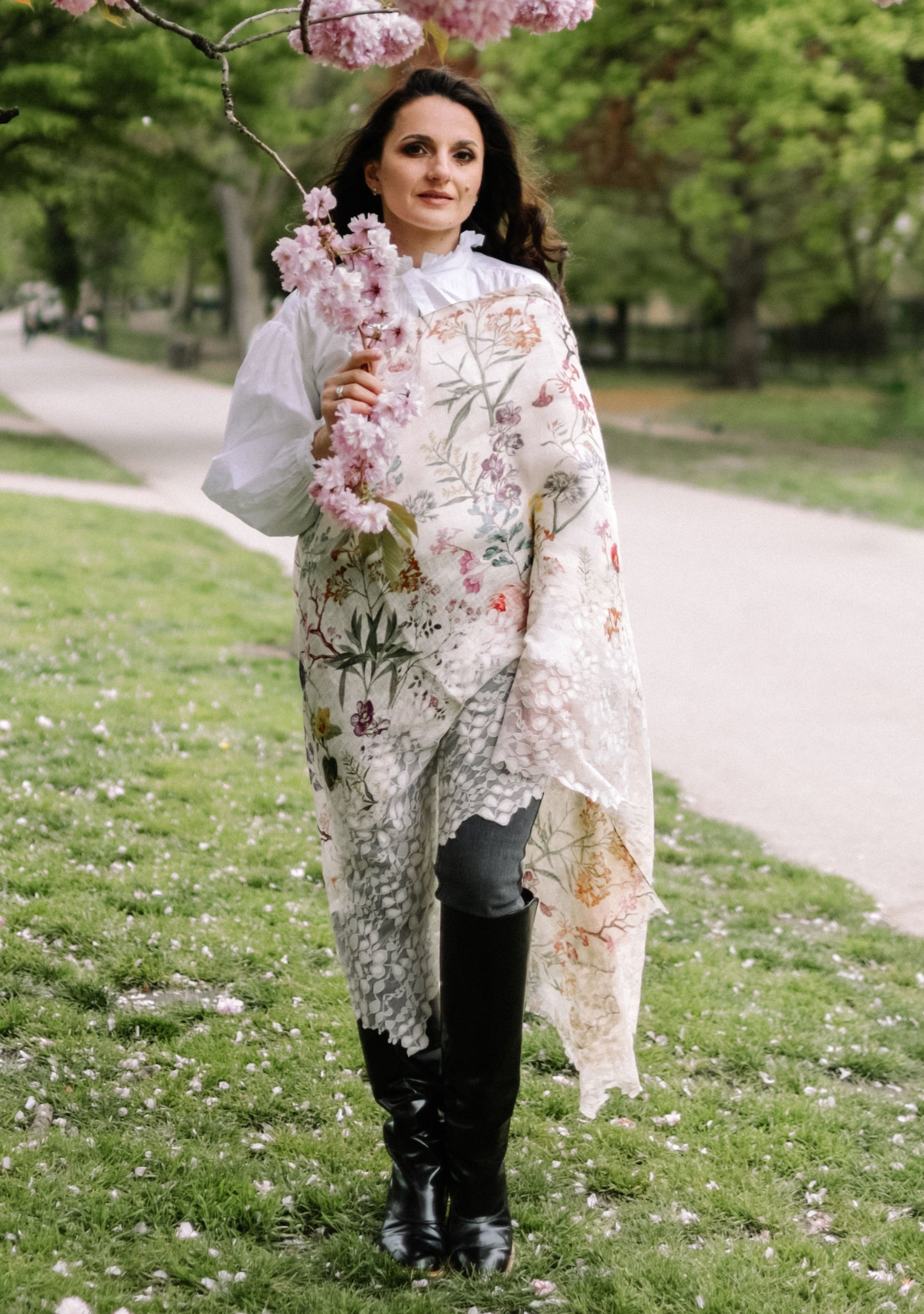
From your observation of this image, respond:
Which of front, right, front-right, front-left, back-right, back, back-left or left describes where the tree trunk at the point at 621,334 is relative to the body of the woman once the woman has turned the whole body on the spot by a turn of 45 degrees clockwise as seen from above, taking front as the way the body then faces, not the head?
back-right

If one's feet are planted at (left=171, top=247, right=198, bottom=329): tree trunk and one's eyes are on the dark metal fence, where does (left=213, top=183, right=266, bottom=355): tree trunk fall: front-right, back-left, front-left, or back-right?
front-right

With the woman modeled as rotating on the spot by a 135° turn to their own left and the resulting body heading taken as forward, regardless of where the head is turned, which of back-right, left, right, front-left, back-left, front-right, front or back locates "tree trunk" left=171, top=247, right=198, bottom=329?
front-left

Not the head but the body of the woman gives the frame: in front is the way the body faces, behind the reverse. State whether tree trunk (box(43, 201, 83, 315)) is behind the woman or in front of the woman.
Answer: behind

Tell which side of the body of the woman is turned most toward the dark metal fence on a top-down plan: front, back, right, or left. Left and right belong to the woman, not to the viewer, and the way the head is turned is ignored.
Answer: back

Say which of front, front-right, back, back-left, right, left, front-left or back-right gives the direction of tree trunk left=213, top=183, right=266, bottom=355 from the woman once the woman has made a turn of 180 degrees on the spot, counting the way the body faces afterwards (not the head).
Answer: front

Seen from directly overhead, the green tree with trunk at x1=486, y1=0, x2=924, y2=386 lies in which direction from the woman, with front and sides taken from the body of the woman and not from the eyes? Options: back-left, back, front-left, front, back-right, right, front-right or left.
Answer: back

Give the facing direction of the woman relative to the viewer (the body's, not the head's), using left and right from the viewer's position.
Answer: facing the viewer

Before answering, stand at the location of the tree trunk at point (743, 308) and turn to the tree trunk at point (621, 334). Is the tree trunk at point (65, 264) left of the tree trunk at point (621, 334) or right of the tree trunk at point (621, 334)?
left

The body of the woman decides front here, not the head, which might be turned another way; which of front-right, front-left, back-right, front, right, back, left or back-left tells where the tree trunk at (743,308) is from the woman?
back
